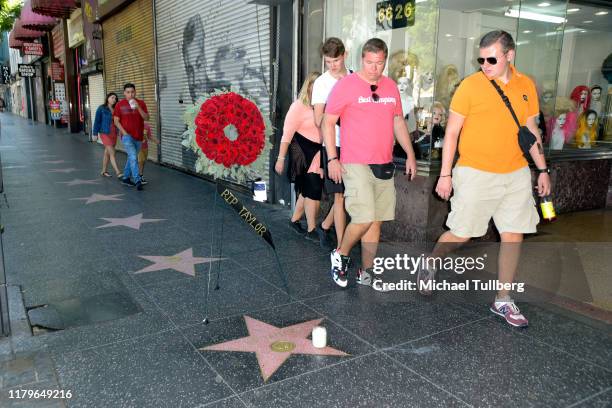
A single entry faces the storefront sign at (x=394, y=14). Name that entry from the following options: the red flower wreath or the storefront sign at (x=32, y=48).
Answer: the storefront sign at (x=32, y=48)

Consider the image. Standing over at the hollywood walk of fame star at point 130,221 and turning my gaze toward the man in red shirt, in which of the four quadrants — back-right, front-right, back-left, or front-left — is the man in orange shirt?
back-right
